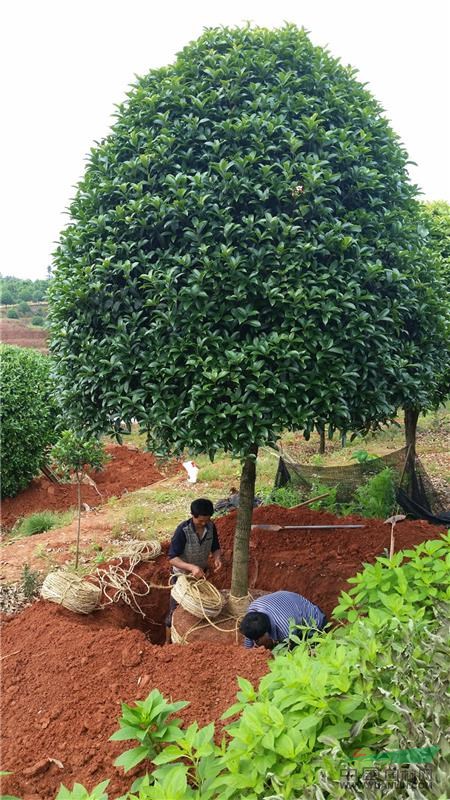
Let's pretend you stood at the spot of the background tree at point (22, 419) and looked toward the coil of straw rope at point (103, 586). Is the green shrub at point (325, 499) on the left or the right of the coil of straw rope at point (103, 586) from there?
left

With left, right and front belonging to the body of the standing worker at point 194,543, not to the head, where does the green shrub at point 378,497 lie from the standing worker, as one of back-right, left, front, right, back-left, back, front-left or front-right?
left

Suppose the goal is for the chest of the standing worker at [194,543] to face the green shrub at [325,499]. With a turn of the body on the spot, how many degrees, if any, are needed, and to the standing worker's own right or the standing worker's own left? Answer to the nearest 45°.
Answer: approximately 90° to the standing worker's own left

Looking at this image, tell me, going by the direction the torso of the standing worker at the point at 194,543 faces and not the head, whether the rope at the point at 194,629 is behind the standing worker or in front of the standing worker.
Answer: in front

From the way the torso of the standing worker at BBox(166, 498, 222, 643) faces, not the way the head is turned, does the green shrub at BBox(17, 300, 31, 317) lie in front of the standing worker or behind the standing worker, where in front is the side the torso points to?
behind

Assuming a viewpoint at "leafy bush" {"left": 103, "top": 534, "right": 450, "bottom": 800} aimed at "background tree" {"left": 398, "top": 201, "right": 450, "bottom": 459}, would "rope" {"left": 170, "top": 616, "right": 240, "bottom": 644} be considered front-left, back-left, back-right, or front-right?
front-left

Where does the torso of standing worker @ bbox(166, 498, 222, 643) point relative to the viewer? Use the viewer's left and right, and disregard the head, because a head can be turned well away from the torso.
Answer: facing the viewer and to the right of the viewer

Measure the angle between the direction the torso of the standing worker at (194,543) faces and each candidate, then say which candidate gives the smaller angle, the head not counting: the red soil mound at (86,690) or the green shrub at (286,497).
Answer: the red soil mound

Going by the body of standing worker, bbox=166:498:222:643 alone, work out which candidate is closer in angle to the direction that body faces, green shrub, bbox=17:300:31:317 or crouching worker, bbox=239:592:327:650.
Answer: the crouching worker
